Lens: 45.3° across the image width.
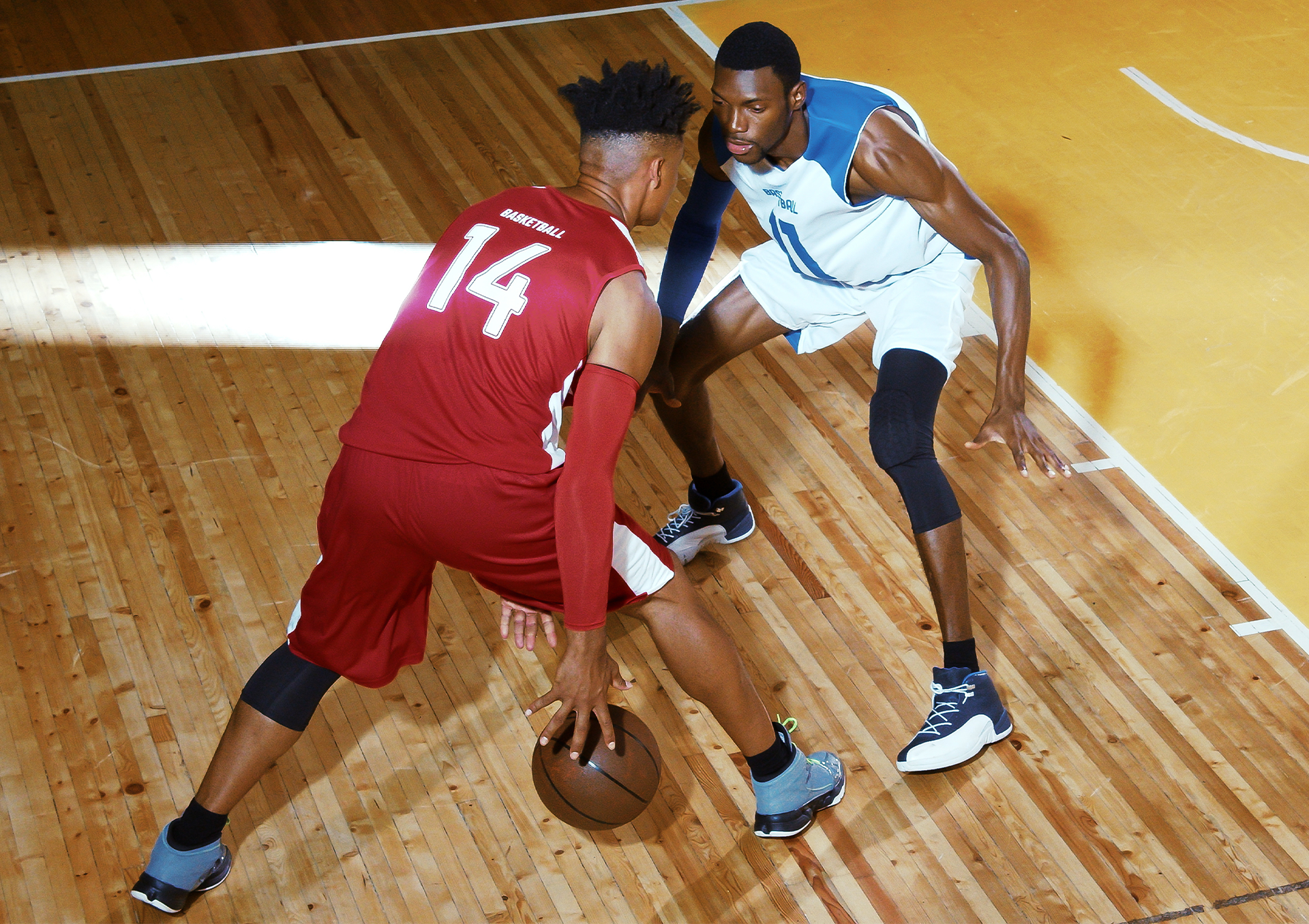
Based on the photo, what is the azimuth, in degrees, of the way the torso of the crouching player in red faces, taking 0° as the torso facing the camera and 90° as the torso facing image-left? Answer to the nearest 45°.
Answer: approximately 225°

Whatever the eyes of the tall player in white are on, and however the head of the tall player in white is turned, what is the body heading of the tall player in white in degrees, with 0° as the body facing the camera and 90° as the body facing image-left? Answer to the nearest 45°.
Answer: approximately 45°

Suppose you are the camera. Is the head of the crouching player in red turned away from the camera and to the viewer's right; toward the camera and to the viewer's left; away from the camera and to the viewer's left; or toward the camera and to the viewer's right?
away from the camera and to the viewer's right

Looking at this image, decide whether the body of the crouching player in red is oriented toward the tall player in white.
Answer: yes

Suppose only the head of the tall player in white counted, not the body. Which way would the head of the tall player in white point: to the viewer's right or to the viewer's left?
to the viewer's left

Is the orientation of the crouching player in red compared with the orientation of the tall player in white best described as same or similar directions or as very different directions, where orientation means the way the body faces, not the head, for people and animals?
very different directions
